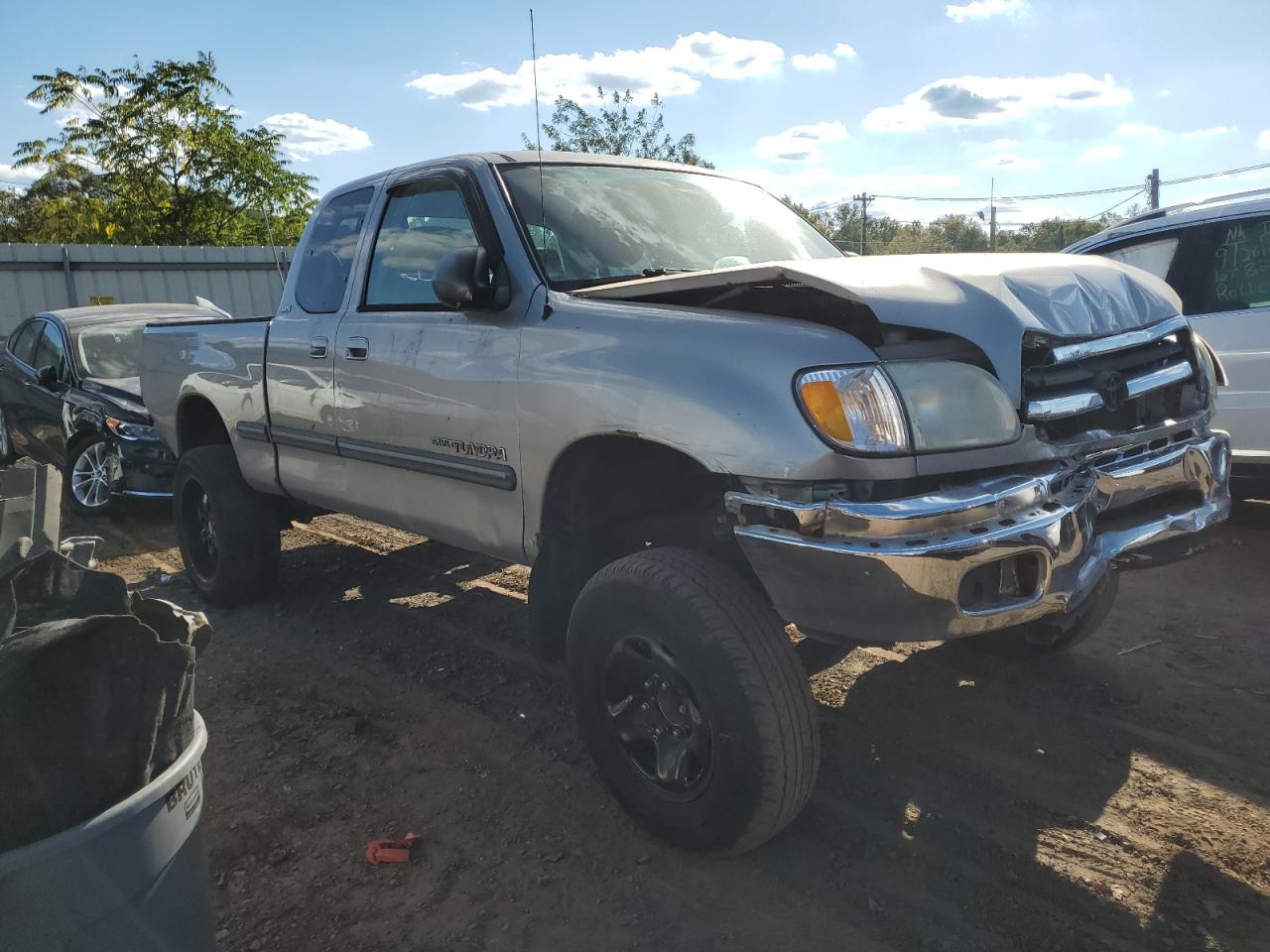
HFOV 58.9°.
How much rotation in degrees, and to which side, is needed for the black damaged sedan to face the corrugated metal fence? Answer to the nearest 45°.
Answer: approximately 135° to its left

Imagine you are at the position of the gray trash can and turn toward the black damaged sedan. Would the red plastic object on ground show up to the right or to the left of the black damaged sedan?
right

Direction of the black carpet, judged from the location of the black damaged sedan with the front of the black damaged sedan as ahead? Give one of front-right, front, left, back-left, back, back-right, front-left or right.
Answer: front-right

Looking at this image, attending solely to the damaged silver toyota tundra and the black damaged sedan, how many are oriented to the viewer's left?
0

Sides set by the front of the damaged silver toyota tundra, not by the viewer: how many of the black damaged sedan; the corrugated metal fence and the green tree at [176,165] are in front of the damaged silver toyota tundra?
0

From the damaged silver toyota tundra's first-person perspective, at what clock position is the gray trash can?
The gray trash can is roughly at 3 o'clock from the damaged silver toyota tundra.

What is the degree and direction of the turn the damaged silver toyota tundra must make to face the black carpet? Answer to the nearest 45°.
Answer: approximately 90° to its right

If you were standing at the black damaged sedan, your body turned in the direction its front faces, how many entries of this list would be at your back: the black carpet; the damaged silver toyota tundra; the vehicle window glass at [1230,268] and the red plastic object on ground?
0

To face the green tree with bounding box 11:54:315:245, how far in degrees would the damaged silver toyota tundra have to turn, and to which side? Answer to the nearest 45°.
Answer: approximately 180°

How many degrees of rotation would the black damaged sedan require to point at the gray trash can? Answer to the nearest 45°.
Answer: approximately 45° to its right

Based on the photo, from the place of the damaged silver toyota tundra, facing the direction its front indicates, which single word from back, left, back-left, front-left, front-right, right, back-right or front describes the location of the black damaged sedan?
back

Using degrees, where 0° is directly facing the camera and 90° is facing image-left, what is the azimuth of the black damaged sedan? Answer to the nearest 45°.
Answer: approximately 315°

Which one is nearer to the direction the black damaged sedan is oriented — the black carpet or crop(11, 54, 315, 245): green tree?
the black carpet

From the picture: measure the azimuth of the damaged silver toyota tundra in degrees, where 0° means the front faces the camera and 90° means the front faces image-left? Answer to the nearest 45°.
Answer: approximately 315°
